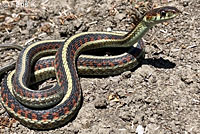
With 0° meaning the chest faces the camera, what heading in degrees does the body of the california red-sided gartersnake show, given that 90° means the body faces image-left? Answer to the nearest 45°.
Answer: approximately 270°
